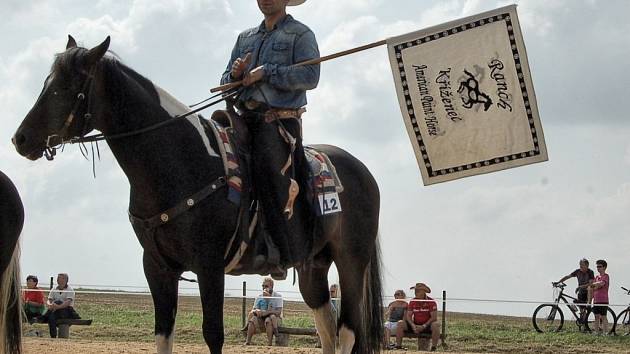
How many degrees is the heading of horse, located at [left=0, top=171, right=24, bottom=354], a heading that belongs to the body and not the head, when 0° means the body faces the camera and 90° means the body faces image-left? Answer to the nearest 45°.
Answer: approximately 90°

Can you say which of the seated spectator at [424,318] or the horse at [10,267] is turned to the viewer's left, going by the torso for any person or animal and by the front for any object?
the horse

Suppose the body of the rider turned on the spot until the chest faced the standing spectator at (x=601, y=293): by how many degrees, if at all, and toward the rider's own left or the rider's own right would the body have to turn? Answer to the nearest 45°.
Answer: approximately 180°

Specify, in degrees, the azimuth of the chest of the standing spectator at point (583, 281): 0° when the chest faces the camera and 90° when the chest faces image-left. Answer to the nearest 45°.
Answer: approximately 0°

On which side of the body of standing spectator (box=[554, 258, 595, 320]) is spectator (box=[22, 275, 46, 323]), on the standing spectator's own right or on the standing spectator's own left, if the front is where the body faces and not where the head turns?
on the standing spectator's own right

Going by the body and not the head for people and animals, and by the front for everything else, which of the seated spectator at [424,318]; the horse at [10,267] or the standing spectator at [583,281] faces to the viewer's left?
the horse

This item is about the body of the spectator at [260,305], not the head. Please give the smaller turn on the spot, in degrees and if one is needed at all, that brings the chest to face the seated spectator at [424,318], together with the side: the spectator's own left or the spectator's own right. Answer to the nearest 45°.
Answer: approximately 135° to the spectator's own left
